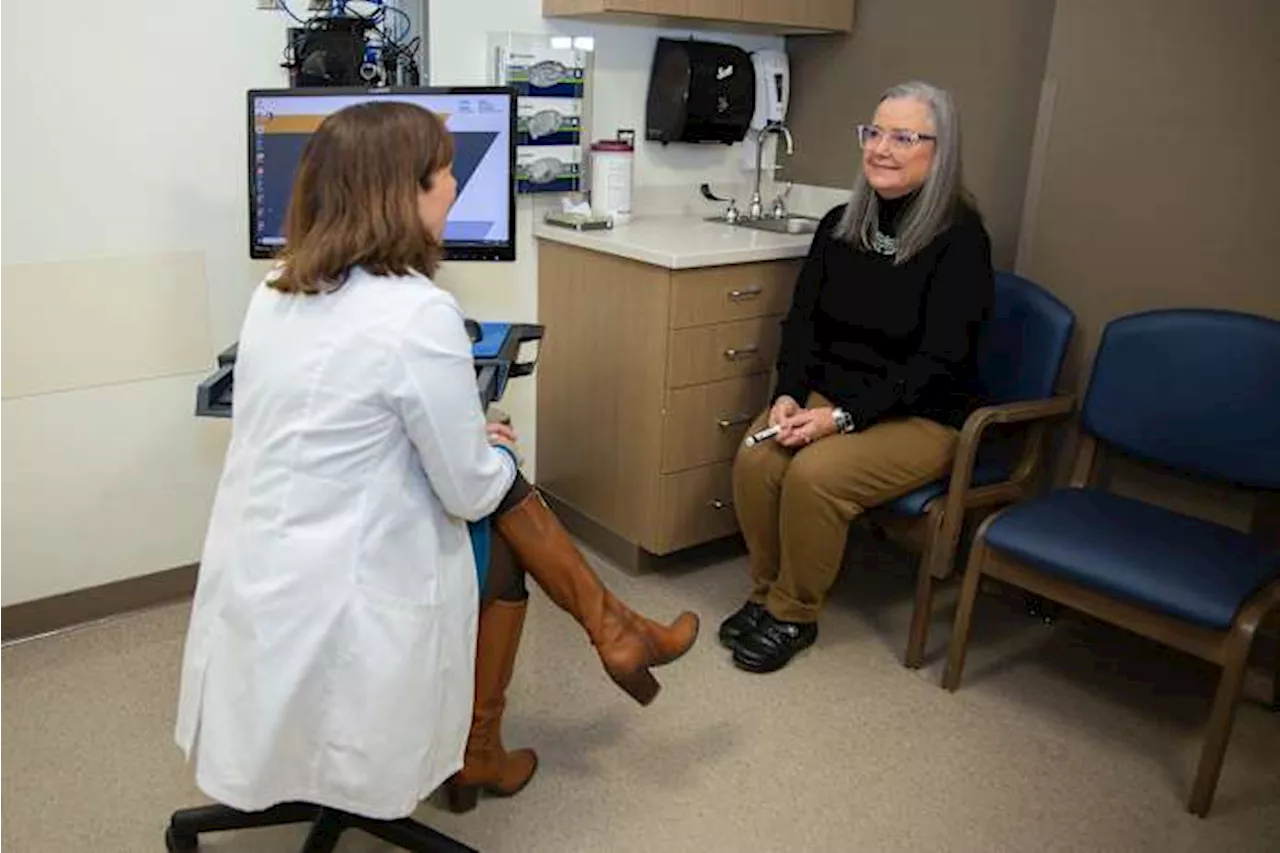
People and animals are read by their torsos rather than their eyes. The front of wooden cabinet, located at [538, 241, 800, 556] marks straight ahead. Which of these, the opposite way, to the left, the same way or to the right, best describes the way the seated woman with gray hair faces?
to the right

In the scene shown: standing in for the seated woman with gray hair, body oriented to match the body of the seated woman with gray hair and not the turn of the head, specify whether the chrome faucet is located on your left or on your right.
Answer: on your right

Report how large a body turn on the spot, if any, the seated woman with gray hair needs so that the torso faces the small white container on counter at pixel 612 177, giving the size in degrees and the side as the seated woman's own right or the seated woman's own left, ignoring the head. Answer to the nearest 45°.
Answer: approximately 90° to the seated woman's own right

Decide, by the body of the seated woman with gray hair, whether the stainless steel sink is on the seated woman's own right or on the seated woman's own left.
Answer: on the seated woman's own right

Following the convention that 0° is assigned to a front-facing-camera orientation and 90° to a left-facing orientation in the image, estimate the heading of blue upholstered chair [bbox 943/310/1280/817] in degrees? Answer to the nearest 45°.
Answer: approximately 45°

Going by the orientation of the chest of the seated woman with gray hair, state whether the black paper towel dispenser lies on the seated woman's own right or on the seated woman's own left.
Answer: on the seated woman's own right

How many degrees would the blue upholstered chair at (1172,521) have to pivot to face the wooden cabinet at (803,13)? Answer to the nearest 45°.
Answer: approximately 90° to its right

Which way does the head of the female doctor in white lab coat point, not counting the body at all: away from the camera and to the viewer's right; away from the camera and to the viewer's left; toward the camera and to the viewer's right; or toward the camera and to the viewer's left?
away from the camera and to the viewer's right

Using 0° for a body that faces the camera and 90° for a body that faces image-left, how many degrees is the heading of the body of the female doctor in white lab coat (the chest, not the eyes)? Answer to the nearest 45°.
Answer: approximately 225°

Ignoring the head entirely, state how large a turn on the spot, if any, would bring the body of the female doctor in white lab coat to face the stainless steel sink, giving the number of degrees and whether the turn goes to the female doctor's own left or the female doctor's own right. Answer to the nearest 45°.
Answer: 0° — they already face it

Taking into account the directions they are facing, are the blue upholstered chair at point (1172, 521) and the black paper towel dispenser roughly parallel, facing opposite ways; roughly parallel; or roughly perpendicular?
roughly perpendicular

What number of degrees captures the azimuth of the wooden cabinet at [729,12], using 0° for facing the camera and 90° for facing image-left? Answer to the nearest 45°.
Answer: approximately 315°
